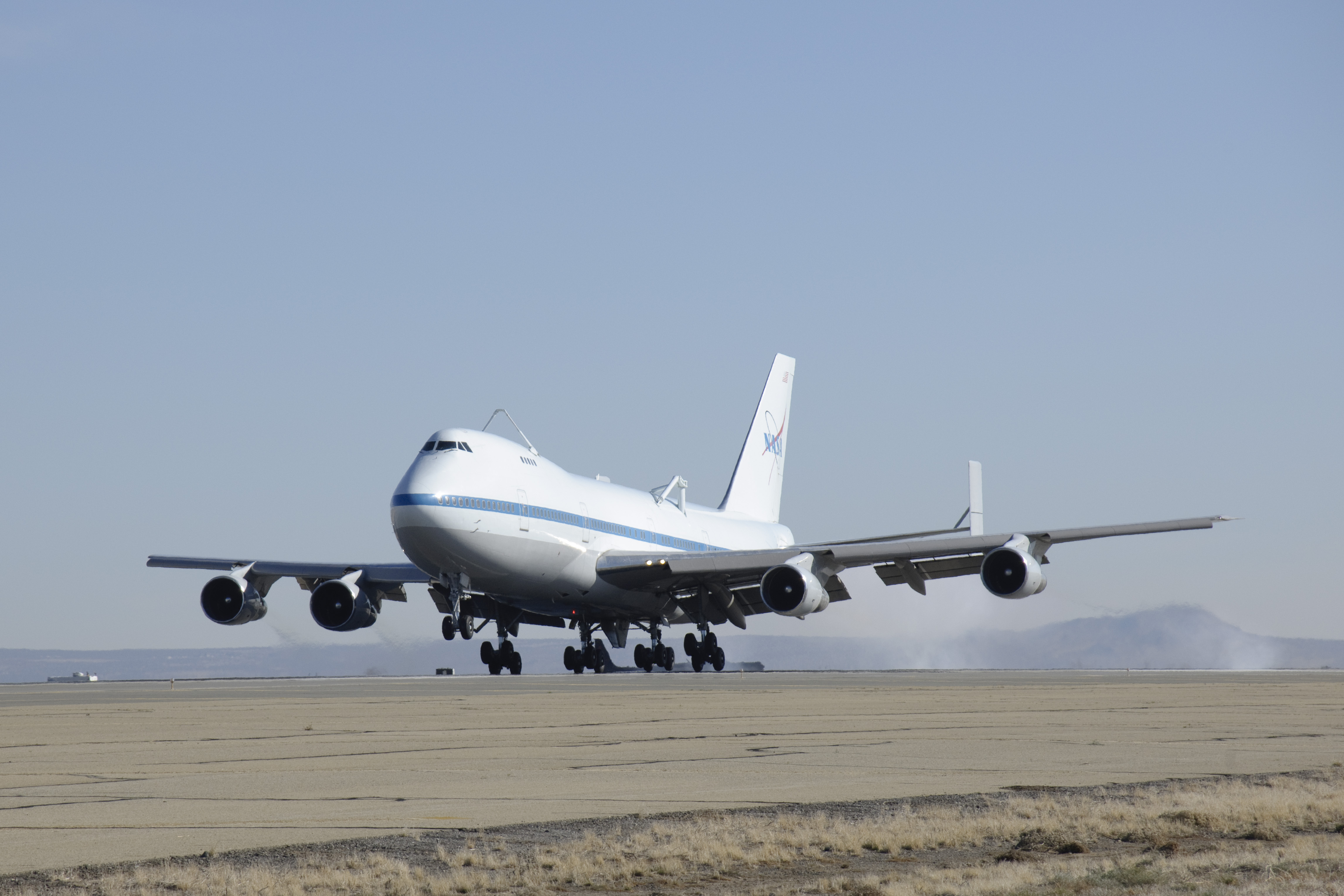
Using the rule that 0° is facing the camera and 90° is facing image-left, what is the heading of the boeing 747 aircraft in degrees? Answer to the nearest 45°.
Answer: approximately 45°
